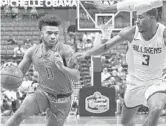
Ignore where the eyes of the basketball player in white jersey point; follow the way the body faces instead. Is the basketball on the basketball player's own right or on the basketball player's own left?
on the basketball player's own right

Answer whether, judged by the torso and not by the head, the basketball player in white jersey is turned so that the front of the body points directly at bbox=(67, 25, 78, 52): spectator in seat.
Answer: no

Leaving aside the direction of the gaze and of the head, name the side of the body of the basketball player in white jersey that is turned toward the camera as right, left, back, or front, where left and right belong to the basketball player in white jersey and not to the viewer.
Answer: front

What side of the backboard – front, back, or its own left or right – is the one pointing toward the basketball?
front

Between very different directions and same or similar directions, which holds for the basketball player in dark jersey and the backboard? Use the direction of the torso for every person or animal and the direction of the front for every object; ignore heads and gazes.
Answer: same or similar directions

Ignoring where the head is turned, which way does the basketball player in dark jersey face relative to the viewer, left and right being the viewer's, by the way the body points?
facing the viewer

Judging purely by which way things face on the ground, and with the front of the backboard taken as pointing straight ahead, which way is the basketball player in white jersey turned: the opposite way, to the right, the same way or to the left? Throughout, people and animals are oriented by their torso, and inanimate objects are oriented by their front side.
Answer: the same way

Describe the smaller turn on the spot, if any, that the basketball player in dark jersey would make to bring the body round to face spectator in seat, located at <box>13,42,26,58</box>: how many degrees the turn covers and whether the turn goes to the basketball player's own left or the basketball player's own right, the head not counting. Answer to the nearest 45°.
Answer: approximately 180°

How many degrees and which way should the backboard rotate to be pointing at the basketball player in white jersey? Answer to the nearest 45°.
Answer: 0° — it already faces them

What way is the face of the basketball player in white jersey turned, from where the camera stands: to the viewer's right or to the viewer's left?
to the viewer's left

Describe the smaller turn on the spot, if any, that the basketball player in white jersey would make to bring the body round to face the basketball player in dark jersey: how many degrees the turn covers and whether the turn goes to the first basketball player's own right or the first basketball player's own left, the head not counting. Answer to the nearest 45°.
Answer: approximately 90° to the first basketball player's own right

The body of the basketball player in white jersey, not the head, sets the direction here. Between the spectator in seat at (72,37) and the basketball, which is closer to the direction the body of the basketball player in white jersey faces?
the basketball
